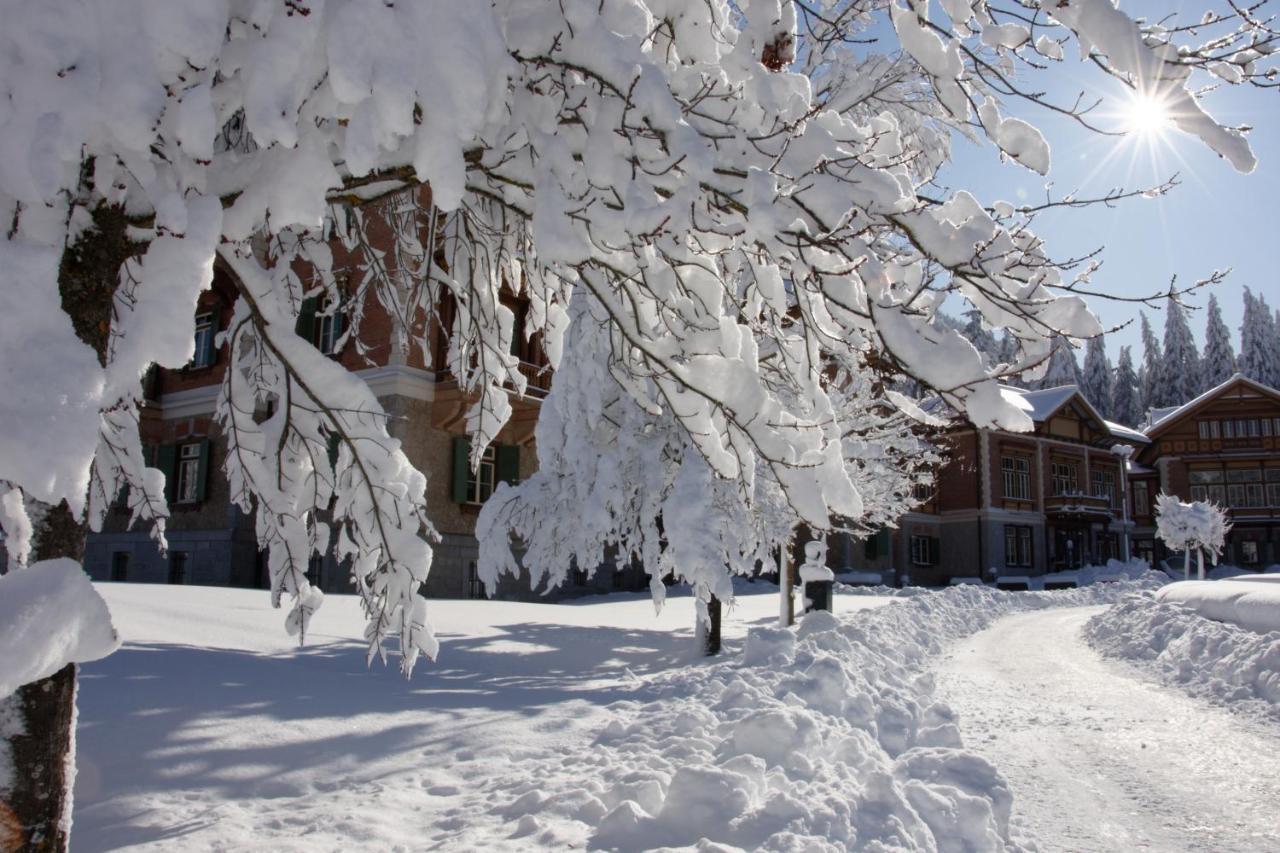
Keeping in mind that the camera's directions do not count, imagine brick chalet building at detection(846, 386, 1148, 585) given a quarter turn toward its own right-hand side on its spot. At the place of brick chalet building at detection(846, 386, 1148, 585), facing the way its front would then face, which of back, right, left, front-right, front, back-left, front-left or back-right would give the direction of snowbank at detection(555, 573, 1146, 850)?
front-left

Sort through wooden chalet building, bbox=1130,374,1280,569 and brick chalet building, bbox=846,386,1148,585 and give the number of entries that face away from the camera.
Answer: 0

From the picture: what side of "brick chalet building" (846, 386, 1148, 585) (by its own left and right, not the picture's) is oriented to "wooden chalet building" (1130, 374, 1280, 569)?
left

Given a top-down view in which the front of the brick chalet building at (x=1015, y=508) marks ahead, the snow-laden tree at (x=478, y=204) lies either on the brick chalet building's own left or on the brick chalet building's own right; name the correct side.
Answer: on the brick chalet building's own right

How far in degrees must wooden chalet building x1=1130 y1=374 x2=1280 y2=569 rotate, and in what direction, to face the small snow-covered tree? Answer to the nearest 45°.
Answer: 0° — it already faces it

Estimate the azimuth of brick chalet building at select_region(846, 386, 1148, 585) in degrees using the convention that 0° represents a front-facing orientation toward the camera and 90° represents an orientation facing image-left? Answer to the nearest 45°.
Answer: approximately 315°

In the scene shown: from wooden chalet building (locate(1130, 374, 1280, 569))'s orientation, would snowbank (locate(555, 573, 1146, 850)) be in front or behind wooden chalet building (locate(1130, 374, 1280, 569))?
in front

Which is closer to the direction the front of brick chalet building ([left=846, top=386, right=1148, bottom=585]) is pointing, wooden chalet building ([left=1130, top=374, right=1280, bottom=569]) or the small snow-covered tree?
the small snow-covered tree

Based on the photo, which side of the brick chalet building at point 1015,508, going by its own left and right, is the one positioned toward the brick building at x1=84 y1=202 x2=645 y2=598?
right

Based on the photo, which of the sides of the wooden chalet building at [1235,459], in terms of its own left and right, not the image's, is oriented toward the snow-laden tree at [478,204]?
front
